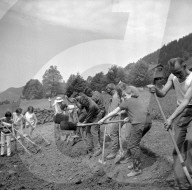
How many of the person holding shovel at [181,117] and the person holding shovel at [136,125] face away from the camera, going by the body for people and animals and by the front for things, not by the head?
0

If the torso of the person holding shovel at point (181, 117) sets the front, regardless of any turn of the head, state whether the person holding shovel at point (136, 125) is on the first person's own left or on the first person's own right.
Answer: on the first person's own right

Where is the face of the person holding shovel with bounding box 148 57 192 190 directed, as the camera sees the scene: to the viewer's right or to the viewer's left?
to the viewer's left

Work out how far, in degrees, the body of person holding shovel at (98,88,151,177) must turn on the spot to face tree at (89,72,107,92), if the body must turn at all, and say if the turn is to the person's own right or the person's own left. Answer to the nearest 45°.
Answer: approximately 90° to the person's own right

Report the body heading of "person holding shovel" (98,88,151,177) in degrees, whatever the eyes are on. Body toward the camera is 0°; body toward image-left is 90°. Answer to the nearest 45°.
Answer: approximately 90°

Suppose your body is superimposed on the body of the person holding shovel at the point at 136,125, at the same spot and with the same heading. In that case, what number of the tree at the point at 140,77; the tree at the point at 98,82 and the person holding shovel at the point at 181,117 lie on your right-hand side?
2

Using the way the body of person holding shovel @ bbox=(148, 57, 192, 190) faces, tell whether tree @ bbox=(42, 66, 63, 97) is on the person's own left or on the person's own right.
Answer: on the person's own right

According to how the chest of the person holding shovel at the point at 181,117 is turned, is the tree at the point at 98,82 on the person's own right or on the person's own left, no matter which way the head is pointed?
on the person's own right

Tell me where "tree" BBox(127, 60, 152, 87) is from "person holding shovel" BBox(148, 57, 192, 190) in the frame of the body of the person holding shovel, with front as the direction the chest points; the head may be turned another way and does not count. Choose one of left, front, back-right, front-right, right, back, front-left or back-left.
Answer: back-right

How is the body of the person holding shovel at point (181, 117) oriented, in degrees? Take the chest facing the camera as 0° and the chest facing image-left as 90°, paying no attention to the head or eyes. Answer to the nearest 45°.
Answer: approximately 45°

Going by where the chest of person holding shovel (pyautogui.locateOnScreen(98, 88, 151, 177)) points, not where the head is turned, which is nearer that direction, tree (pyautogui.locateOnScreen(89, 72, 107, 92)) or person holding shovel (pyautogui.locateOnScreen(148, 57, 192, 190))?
the tree
